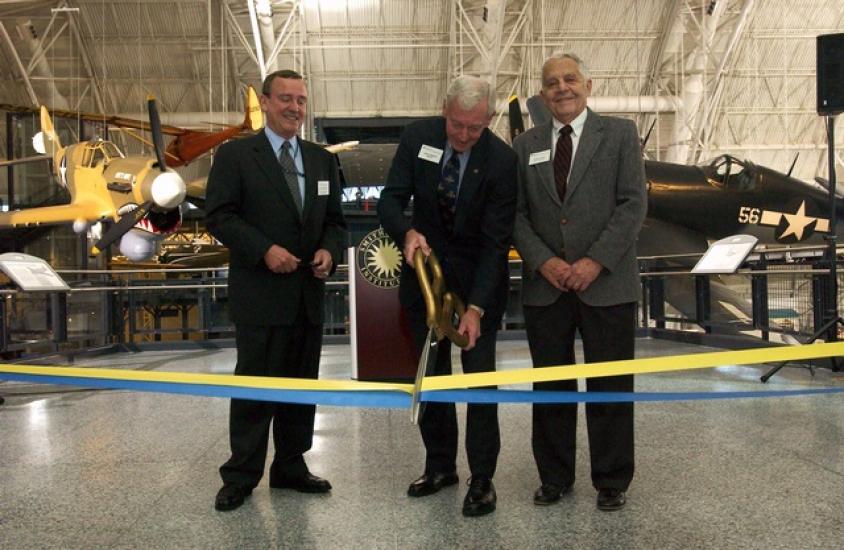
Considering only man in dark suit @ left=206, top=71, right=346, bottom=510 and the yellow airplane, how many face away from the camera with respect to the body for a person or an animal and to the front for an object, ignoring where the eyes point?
0

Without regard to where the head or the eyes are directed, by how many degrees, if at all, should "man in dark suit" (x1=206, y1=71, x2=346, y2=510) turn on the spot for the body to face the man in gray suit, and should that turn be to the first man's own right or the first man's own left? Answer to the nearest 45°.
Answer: approximately 45° to the first man's own left

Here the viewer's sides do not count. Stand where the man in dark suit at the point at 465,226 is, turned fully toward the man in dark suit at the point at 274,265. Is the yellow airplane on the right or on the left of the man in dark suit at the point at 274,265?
right

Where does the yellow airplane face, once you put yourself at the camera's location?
facing the viewer and to the right of the viewer

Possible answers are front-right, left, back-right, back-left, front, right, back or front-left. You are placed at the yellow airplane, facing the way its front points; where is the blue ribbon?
front-right

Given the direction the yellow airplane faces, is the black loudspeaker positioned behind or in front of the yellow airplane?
in front

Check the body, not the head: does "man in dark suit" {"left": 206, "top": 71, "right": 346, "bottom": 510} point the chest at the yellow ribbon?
yes

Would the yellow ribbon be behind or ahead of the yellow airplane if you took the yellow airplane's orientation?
ahead
